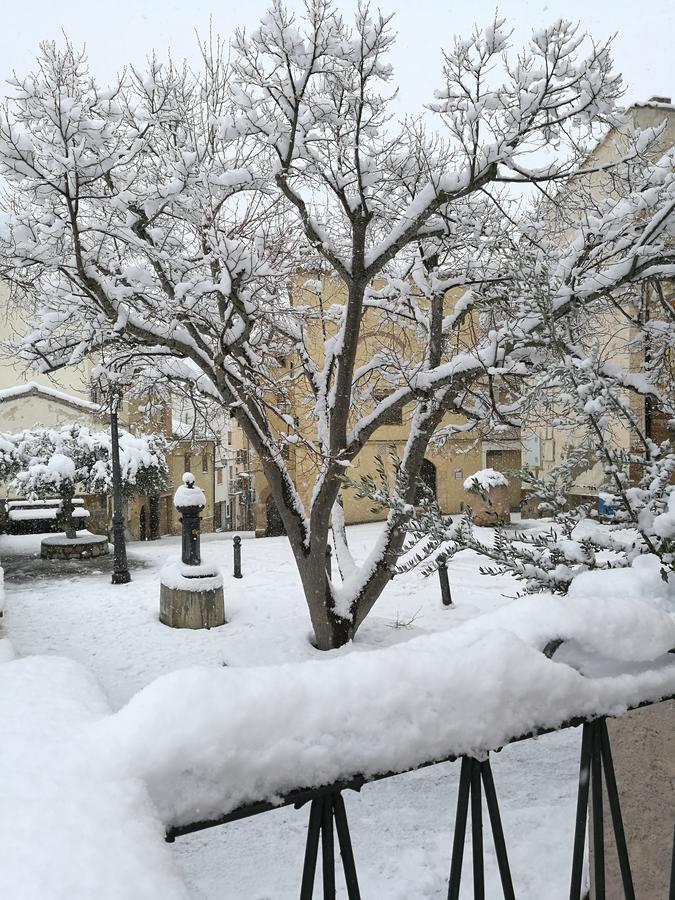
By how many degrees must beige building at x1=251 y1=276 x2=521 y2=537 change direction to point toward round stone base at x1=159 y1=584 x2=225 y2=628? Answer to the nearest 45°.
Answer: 0° — it already faces it

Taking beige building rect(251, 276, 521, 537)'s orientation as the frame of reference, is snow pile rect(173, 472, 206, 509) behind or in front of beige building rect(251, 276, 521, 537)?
in front

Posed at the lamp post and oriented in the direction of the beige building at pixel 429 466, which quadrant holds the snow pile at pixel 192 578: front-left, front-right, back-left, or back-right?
back-right

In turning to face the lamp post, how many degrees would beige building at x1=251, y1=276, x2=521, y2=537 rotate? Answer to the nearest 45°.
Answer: approximately 45° to its right

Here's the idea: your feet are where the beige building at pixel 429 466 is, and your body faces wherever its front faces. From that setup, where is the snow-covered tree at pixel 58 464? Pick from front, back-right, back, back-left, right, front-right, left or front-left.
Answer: front-right

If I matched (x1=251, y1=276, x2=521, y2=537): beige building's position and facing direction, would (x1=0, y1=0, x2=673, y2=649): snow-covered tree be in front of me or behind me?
in front

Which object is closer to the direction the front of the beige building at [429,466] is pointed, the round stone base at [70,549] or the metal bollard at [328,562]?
the metal bollard

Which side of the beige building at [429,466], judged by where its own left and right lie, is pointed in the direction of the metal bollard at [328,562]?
front

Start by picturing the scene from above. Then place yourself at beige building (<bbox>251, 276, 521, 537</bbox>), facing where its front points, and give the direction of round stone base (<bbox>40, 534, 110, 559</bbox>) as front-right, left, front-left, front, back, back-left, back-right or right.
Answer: front-right

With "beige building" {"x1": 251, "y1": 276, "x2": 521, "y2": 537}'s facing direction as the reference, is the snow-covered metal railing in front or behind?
in front

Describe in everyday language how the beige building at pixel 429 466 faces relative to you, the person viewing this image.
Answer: facing the viewer
